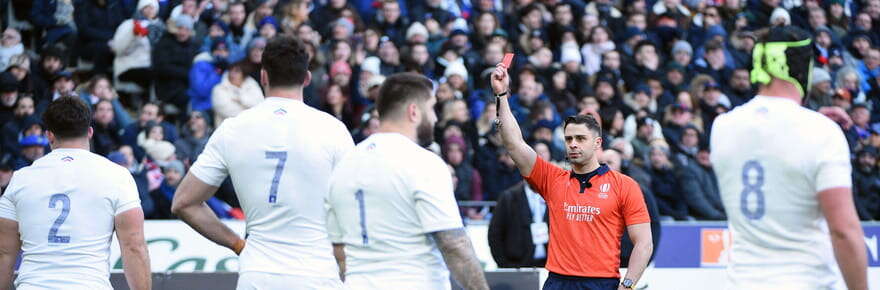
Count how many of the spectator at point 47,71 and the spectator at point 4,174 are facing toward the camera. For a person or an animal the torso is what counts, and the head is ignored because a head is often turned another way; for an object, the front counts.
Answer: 2

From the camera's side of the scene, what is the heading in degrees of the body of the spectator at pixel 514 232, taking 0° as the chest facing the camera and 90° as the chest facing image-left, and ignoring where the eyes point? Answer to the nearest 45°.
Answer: approximately 315°

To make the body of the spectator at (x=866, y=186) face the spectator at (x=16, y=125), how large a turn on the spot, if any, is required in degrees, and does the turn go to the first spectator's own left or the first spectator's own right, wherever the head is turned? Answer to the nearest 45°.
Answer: approximately 45° to the first spectator's own right

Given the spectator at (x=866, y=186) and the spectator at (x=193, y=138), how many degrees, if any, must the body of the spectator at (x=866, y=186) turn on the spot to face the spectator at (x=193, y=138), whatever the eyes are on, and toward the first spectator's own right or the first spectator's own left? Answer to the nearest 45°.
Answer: approximately 45° to the first spectator's own right
